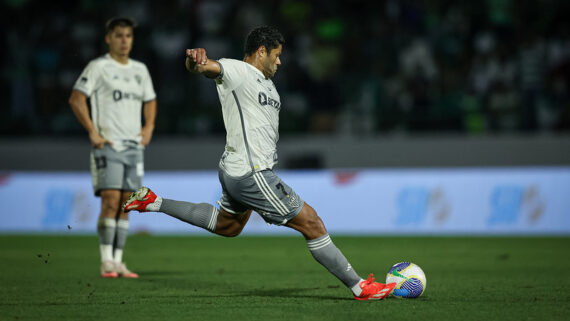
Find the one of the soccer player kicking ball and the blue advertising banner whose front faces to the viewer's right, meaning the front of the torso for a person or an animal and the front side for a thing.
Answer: the soccer player kicking ball

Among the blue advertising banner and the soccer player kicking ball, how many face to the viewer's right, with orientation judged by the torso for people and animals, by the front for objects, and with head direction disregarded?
1

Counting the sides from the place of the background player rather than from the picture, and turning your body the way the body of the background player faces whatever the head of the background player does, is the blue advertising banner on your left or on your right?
on your left

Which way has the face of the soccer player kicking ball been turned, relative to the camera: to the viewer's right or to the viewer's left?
to the viewer's right

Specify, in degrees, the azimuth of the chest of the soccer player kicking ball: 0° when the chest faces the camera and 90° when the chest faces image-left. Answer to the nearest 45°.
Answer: approximately 270°

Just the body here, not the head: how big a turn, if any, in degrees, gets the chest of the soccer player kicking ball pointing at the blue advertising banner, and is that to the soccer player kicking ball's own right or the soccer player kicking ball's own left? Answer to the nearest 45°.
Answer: approximately 90° to the soccer player kicking ball's own left

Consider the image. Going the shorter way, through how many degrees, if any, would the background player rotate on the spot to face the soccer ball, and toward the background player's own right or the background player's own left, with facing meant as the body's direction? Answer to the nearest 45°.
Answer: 0° — they already face it

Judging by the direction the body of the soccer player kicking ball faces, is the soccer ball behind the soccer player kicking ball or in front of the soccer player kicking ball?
in front

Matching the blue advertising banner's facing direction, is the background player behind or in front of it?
in front

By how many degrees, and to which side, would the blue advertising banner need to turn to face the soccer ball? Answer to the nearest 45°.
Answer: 0° — it already faces it

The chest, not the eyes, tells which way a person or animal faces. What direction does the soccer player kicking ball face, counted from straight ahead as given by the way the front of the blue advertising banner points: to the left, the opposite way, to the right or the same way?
to the left
